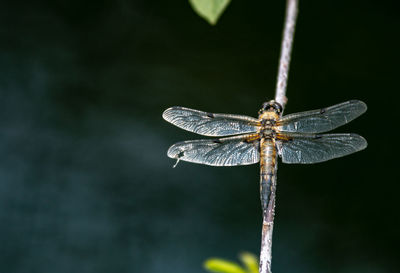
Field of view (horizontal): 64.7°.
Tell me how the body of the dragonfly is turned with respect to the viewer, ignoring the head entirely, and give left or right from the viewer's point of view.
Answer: facing away from the viewer
